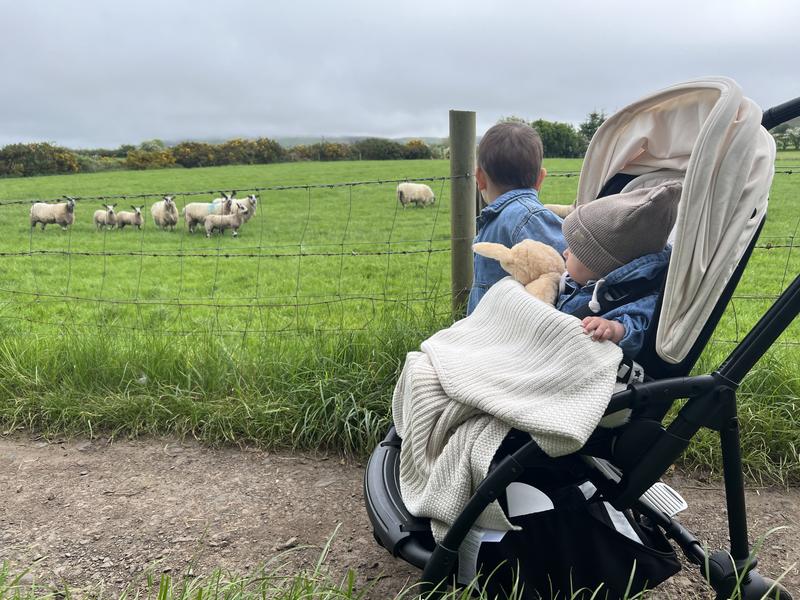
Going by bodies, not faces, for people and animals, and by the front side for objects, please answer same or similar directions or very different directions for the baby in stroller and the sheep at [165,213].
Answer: very different directions

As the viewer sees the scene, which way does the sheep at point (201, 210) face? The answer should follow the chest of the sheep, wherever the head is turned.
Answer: to the viewer's right

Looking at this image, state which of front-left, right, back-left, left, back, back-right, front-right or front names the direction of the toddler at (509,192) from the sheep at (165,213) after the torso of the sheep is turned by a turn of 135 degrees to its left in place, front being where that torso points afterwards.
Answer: back

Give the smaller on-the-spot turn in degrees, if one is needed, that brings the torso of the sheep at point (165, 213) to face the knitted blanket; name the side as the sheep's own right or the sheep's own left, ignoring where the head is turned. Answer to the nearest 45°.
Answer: approximately 45° to the sheep's own right

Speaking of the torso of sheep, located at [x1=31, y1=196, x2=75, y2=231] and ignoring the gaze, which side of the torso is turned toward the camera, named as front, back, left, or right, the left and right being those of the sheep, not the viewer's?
right

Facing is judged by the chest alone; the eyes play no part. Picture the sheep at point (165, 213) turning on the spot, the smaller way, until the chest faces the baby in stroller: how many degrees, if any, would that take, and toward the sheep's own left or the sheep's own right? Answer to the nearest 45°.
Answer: approximately 45° to the sheep's own right

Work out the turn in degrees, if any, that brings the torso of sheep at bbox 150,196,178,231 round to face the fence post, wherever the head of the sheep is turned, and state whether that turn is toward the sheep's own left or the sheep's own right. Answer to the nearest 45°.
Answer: approximately 45° to the sheep's own right
